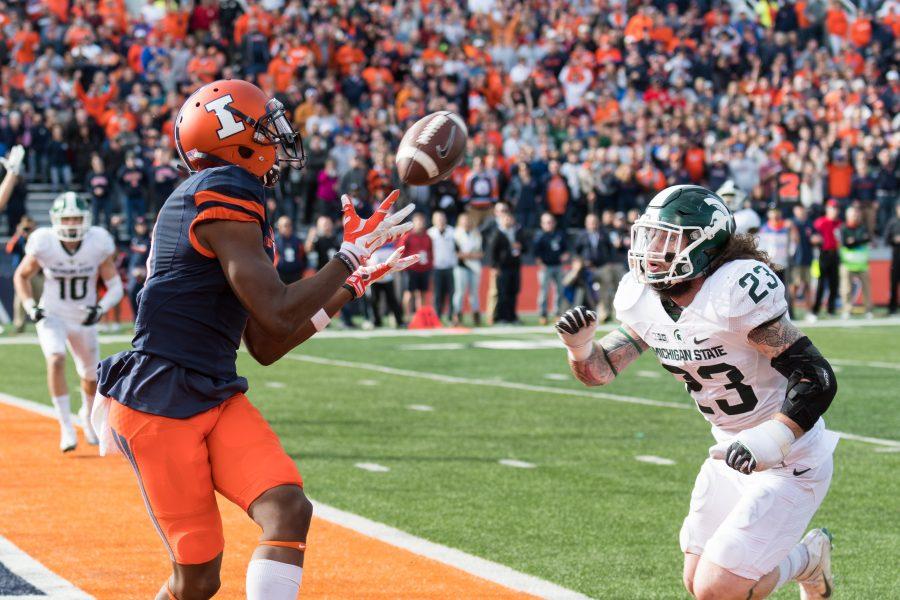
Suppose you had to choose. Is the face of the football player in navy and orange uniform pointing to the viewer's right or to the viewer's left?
to the viewer's right

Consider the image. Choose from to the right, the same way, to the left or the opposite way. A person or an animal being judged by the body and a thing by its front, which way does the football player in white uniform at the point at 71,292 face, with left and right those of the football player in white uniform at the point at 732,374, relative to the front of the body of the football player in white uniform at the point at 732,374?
to the left

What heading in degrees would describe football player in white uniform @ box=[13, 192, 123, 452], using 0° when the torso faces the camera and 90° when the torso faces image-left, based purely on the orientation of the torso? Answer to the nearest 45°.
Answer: approximately 0°

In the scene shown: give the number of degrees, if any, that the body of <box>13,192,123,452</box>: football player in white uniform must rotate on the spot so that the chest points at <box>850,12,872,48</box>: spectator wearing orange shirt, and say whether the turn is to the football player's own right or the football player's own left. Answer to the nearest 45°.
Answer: approximately 135° to the football player's own left

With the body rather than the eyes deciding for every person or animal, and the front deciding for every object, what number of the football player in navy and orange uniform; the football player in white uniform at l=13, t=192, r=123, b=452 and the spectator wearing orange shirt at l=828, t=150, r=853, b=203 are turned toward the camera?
2

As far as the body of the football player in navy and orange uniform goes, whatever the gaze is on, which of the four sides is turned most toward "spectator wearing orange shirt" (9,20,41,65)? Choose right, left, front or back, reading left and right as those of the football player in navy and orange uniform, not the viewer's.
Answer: left

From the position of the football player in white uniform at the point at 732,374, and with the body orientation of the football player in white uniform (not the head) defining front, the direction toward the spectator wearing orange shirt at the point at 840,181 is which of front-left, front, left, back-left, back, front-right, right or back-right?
back-right

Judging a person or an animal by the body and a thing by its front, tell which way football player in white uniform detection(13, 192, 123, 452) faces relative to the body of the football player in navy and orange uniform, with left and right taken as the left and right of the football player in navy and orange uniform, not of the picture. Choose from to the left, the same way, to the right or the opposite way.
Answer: to the right

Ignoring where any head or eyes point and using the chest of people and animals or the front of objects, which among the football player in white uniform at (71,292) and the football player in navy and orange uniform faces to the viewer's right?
the football player in navy and orange uniform

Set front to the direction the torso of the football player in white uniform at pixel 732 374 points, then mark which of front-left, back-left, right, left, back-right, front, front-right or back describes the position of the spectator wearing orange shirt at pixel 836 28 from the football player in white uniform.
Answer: back-right

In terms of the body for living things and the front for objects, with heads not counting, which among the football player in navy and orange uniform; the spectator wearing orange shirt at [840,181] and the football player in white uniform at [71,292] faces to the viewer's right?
the football player in navy and orange uniform

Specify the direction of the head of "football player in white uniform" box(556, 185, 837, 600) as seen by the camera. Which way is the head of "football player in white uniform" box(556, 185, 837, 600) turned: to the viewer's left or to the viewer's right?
to the viewer's left

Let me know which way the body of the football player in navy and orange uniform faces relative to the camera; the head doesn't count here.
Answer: to the viewer's right
